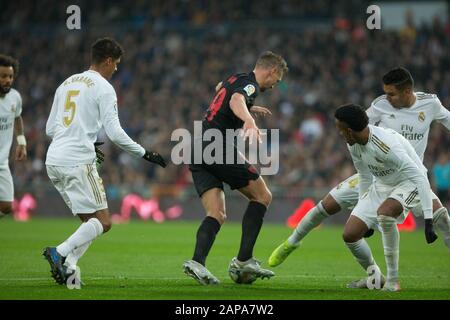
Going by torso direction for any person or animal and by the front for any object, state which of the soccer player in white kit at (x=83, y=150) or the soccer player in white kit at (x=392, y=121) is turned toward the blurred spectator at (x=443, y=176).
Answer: the soccer player in white kit at (x=83, y=150)

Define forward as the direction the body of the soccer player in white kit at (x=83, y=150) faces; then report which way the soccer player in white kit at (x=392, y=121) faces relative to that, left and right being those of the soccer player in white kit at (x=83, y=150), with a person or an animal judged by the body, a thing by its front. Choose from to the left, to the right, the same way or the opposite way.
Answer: the opposite way

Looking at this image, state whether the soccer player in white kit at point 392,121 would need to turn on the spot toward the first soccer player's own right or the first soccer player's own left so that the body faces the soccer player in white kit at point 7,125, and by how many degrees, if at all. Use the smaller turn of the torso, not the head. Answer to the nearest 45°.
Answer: approximately 45° to the first soccer player's own right

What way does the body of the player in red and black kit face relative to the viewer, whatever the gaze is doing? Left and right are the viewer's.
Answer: facing to the right of the viewer

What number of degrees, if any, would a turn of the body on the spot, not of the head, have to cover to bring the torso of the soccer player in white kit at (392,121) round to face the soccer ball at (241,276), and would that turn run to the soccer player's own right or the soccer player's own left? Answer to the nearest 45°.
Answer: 0° — they already face it

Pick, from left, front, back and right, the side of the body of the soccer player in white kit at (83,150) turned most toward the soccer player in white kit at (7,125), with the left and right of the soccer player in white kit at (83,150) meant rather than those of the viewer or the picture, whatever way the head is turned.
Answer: left

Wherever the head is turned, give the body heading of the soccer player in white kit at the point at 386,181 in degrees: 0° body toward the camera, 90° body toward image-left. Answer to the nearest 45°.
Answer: approximately 45°

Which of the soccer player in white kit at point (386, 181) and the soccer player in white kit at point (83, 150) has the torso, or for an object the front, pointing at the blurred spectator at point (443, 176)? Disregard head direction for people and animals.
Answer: the soccer player in white kit at point (83, 150)

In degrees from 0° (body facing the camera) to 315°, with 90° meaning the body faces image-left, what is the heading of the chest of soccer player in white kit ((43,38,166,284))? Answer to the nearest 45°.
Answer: approximately 225°

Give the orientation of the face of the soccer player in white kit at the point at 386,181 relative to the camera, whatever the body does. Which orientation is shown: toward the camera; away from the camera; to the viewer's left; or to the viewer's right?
to the viewer's left
